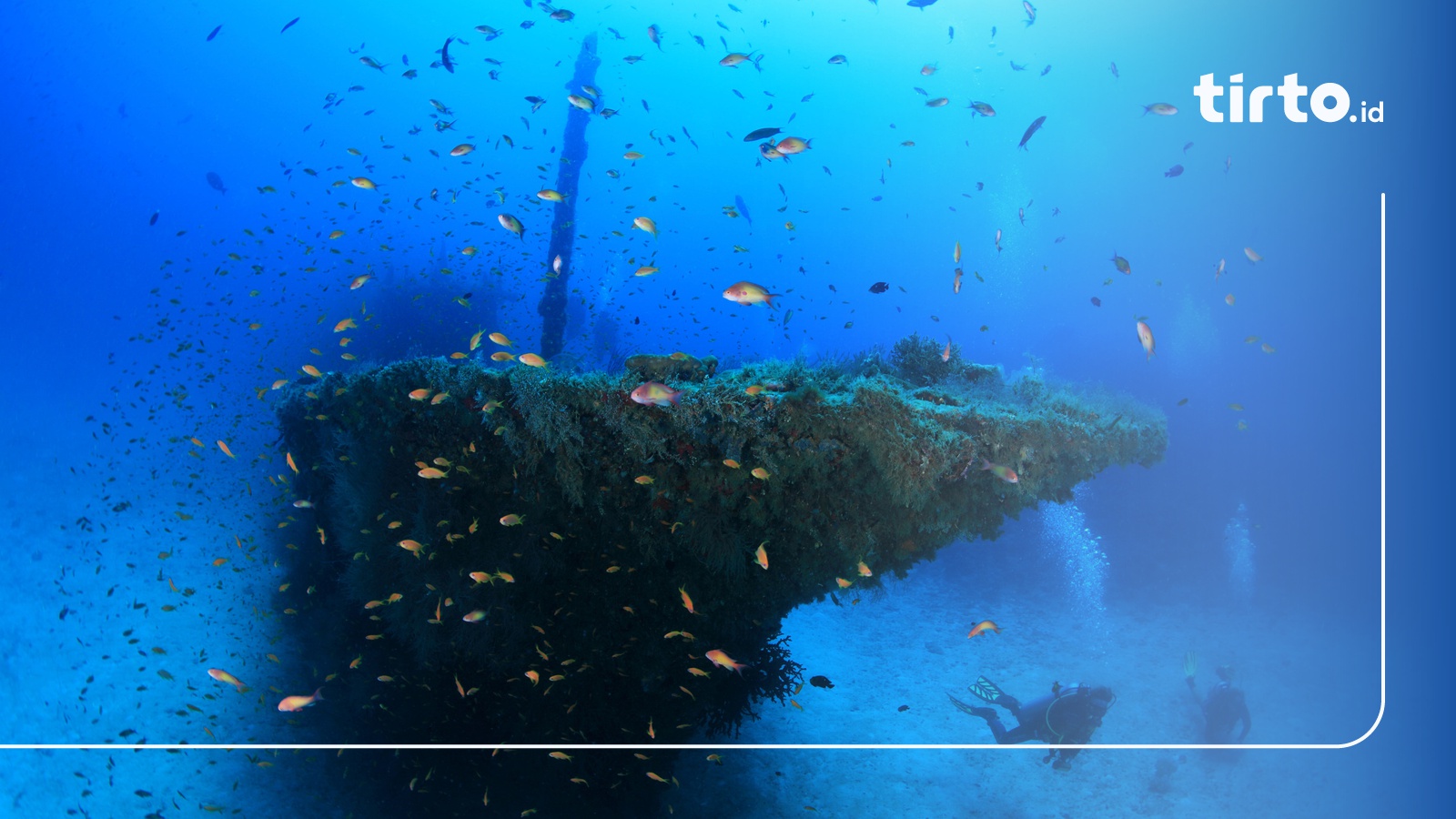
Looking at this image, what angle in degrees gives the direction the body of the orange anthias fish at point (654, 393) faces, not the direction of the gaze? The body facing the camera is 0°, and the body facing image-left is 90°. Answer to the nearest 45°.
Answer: approximately 90°

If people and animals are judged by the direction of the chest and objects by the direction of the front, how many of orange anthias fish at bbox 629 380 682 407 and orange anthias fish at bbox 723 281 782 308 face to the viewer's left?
2

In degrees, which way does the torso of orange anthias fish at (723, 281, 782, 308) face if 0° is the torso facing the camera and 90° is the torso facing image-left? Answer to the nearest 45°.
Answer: approximately 90°

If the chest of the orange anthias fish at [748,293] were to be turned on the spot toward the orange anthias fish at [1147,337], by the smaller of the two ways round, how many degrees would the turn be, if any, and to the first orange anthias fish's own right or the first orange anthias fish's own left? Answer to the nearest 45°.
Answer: approximately 135° to the first orange anthias fish's own right
